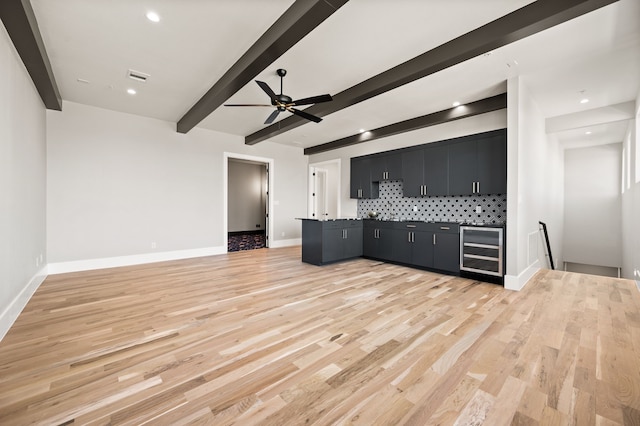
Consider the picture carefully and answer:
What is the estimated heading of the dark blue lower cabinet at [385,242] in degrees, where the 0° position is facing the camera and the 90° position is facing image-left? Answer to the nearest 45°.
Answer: approximately 45°

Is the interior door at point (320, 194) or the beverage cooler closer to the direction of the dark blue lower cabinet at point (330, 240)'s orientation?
the beverage cooler

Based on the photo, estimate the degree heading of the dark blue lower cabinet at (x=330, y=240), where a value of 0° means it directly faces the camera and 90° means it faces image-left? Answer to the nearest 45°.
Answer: approximately 315°

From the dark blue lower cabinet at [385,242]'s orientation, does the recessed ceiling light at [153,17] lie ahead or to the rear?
ahead

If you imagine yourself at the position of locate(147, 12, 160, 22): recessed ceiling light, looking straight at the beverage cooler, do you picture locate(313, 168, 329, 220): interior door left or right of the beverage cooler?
left

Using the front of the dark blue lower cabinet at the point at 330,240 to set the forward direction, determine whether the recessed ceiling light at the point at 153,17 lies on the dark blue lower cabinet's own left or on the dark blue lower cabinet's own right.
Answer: on the dark blue lower cabinet's own right

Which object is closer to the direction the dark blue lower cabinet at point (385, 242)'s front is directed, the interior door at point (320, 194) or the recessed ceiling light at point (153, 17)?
the recessed ceiling light

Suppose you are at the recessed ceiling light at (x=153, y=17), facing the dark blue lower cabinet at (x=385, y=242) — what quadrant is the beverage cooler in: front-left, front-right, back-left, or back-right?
front-right

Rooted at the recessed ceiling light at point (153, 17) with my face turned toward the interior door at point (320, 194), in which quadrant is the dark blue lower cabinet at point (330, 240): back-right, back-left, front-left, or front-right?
front-right

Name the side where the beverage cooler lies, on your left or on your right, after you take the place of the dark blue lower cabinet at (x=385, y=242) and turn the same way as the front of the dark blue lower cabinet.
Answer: on your left
